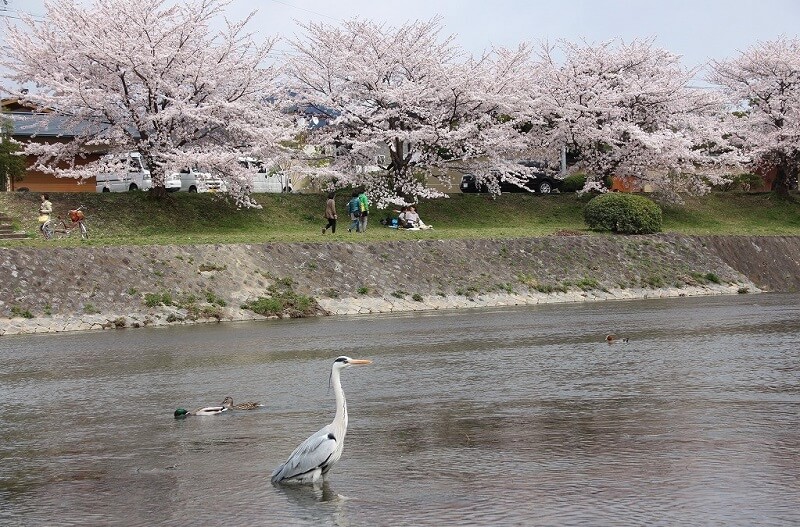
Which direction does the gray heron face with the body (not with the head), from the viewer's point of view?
to the viewer's right

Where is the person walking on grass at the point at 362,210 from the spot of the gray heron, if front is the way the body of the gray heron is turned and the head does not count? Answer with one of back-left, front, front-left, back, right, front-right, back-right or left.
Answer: left

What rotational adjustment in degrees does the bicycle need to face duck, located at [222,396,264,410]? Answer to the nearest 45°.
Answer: approximately 90° to its right

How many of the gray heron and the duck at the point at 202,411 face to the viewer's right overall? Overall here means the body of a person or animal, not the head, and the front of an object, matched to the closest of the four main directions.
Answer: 1

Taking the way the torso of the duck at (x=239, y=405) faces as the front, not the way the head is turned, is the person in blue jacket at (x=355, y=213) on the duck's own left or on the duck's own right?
on the duck's own right

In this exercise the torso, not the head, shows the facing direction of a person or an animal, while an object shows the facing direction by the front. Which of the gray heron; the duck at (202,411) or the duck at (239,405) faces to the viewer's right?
the gray heron

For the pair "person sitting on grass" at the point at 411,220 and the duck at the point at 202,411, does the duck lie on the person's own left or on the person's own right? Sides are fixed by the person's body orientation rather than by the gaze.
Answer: on the person's own right

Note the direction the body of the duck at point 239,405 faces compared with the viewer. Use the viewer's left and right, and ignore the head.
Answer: facing to the left of the viewer

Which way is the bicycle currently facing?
to the viewer's right

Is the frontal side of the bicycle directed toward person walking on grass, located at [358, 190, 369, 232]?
yes

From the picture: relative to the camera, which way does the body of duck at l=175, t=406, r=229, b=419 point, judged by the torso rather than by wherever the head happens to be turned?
to the viewer's left

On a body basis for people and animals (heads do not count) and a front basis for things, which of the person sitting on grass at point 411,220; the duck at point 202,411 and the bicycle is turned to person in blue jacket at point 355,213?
the bicycle
